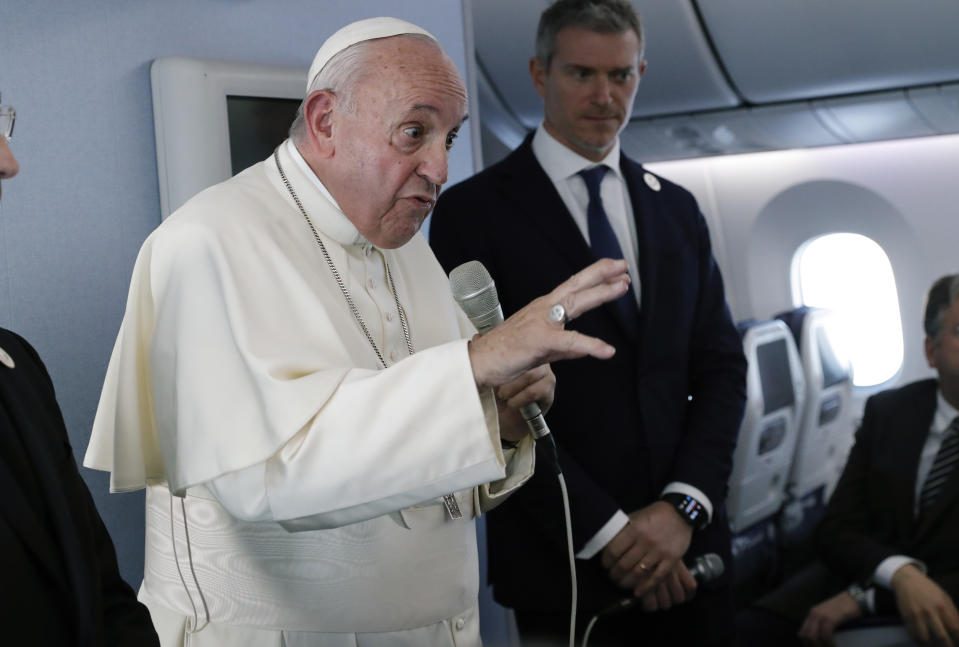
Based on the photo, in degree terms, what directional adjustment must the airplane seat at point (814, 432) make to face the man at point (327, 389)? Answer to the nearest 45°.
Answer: approximately 135° to its left

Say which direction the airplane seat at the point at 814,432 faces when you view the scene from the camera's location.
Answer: facing away from the viewer and to the left of the viewer

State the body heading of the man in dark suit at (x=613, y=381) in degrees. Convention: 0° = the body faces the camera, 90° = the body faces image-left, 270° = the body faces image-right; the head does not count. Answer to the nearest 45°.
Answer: approximately 315°

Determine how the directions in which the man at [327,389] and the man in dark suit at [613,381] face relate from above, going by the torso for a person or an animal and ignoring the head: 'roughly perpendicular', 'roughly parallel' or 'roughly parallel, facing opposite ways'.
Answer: roughly parallel

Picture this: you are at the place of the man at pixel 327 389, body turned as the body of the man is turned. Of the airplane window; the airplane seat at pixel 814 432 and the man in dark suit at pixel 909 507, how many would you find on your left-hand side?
3

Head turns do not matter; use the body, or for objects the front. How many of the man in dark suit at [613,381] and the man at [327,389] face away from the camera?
0

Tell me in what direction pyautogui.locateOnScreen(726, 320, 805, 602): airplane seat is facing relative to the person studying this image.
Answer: facing away from the viewer and to the left of the viewer

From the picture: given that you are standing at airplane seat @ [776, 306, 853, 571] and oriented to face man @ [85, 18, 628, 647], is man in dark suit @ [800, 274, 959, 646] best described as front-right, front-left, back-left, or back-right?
front-left

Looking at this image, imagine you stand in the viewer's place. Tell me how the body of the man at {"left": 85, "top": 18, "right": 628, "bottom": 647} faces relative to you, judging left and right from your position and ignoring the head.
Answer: facing the viewer and to the right of the viewer

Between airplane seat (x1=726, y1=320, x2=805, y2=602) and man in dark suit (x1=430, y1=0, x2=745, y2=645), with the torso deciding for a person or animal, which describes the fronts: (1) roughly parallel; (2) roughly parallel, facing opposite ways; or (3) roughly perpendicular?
roughly parallel, facing opposite ways

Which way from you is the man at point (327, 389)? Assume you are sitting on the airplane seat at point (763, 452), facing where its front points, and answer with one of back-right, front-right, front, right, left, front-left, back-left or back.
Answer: back-left

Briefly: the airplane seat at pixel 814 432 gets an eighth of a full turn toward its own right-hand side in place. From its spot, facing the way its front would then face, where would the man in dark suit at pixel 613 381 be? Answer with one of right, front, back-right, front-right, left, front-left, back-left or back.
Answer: back

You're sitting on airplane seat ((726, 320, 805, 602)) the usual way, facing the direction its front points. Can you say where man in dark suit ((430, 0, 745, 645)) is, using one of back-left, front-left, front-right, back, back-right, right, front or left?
back-left

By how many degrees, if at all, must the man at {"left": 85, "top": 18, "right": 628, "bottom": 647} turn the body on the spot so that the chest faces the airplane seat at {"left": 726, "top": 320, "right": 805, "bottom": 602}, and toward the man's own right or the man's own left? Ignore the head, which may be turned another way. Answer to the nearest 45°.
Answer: approximately 90° to the man's own left

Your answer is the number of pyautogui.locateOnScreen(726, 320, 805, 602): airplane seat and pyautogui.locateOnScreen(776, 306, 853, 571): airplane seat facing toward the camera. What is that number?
0
